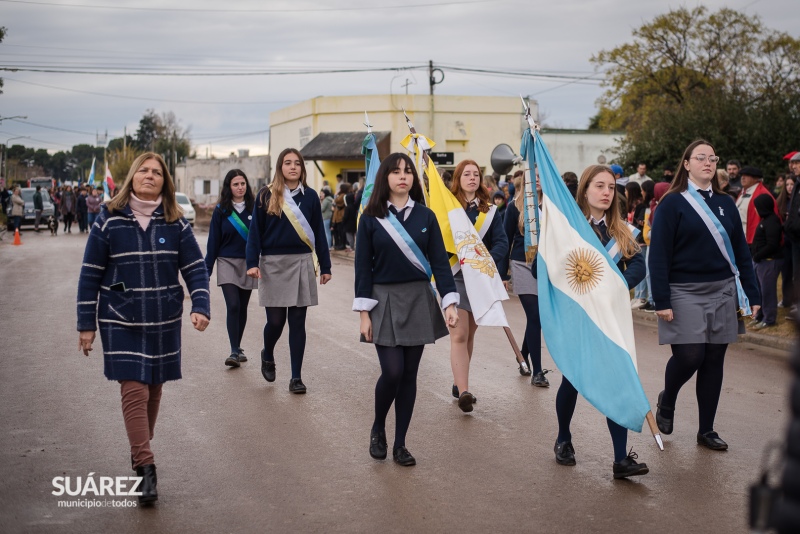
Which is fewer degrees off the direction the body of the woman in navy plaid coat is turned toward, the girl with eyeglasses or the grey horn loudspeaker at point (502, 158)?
the girl with eyeglasses

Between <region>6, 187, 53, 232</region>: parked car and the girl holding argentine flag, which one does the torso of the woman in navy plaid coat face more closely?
the girl holding argentine flag

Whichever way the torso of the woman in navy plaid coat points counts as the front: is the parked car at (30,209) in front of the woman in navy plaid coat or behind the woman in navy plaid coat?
behind

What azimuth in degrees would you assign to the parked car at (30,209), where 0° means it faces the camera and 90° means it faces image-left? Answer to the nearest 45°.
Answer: approximately 0°

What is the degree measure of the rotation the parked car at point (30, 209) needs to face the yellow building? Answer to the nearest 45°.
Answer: approximately 90° to its left

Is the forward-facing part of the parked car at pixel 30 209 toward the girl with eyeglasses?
yes

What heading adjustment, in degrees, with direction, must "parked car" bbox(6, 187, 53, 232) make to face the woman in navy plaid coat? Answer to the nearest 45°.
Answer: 0° — it already faces them

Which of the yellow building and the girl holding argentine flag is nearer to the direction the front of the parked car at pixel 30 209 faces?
the girl holding argentine flag

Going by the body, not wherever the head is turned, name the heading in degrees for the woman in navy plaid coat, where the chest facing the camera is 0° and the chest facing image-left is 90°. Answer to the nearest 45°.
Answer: approximately 0°

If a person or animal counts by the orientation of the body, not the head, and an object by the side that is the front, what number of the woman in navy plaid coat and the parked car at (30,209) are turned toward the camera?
2

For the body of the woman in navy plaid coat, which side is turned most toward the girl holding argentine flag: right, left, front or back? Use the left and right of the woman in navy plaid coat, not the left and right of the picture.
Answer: left
